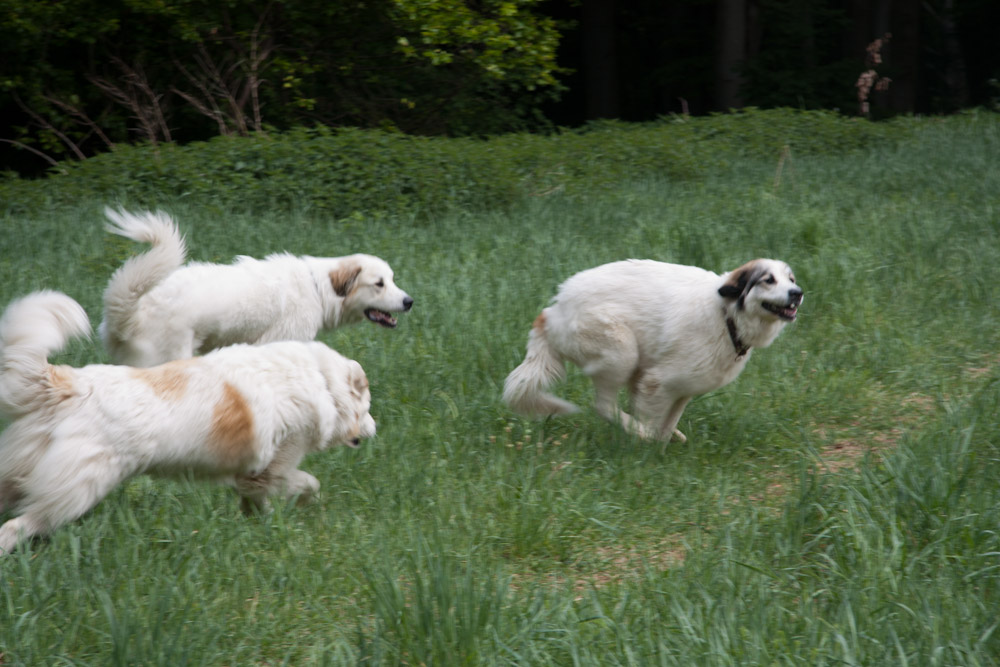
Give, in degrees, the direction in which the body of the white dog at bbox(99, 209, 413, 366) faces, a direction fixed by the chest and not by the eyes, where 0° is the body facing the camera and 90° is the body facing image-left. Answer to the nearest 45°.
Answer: approximately 270°

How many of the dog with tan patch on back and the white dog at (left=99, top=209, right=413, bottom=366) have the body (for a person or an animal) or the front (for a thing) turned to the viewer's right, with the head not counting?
2

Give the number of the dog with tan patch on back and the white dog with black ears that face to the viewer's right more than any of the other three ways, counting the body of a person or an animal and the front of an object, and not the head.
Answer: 2

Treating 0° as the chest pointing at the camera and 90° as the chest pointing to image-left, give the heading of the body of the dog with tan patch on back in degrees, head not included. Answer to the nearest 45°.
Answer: approximately 270°

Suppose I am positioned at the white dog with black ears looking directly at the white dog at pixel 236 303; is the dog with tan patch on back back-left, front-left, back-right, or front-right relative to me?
front-left

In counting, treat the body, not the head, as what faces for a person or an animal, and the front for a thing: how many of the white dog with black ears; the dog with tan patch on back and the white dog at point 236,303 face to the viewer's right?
3

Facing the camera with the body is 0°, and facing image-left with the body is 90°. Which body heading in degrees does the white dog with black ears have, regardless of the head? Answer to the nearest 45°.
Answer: approximately 270°

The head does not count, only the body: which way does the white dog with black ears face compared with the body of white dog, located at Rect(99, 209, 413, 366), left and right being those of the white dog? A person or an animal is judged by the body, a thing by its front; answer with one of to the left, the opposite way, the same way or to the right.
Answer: the same way

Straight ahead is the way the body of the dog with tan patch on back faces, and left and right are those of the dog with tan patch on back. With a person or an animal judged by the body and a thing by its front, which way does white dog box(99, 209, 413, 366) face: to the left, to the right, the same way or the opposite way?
the same way

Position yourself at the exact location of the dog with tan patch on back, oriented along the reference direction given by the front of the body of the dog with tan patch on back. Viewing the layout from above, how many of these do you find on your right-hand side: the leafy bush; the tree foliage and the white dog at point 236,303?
0

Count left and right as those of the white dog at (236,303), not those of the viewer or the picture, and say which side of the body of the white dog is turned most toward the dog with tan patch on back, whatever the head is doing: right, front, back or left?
right

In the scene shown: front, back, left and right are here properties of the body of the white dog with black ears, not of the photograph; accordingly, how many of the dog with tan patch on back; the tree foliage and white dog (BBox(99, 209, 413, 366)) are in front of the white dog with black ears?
0

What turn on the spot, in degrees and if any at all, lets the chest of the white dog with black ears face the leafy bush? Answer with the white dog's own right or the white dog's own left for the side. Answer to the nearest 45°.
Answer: approximately 135° to the white dog's own left

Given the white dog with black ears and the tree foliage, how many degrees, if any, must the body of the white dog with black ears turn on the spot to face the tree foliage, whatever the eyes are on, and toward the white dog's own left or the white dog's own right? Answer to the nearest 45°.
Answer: approximately 135° to the white dog's own left

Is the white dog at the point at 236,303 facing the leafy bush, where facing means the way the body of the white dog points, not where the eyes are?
no

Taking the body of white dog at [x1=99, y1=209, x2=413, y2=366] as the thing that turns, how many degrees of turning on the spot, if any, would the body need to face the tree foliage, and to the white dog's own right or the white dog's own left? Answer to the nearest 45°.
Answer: approximately 90° to the white dog's own left

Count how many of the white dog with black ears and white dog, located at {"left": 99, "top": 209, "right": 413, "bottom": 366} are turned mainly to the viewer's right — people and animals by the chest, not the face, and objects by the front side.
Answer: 2

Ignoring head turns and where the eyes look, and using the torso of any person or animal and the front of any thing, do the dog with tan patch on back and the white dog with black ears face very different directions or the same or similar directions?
same or similar directions
